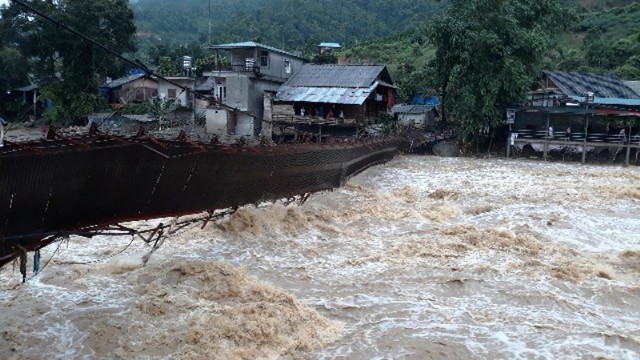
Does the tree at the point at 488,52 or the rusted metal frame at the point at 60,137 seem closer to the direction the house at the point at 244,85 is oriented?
the rusted metal frame

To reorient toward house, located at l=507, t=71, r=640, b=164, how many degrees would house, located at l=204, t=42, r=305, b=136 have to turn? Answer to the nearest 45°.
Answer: approximately 135° to its left

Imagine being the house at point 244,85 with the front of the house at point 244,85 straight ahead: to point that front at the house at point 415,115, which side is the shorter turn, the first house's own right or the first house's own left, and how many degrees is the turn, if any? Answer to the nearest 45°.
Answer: approximately 135° to the first house's own left

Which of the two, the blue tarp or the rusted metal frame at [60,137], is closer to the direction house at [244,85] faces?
the rusted metal frame

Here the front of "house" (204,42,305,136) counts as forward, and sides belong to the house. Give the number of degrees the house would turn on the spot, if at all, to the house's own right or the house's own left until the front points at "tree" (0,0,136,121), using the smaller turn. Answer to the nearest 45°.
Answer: approximately 45° to the house's own right

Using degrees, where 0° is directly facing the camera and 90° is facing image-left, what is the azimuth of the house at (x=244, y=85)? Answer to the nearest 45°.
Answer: approximately 45°

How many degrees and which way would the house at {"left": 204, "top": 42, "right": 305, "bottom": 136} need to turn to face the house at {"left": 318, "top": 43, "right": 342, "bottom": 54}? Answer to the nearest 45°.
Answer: approximately 180°

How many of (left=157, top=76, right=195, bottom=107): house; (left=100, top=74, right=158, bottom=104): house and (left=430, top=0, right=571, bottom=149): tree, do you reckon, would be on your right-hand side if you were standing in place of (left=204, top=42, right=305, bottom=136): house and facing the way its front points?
2

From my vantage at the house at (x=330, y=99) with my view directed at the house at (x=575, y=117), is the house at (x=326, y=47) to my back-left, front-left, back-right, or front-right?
back-left

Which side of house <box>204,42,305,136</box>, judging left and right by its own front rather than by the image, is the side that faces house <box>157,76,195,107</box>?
right

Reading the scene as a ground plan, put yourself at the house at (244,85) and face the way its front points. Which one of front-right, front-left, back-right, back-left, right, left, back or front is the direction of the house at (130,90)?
right

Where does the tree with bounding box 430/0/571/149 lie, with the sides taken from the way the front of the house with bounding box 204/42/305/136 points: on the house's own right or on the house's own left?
on the house's own left

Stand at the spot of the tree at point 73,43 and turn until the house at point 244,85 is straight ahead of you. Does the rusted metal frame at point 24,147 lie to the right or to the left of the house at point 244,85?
right

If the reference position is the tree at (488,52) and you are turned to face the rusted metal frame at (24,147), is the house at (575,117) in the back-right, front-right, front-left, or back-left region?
back-left
